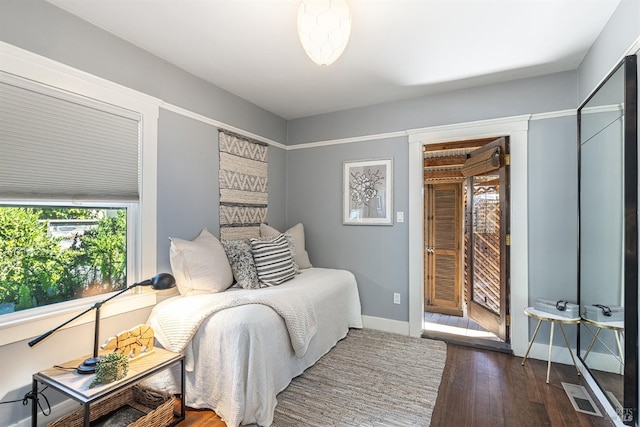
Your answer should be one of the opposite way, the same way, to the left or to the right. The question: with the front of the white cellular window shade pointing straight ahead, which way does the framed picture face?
to the right

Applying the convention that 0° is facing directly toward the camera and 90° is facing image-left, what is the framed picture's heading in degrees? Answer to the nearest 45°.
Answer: approximately 0°

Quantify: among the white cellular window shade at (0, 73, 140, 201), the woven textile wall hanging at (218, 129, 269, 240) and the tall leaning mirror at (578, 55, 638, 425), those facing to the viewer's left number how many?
1

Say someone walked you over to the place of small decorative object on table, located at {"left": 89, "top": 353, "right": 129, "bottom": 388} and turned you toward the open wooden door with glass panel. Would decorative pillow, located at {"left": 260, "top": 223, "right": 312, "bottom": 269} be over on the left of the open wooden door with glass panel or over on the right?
left

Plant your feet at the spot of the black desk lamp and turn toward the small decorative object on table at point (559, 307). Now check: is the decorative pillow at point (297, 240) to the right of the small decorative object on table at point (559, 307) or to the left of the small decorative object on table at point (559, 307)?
left

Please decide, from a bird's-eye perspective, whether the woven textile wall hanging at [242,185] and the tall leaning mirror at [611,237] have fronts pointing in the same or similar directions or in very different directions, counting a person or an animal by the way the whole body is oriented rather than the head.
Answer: very different directions

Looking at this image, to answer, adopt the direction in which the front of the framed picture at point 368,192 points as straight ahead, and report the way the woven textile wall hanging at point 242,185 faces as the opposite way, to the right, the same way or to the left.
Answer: to the left

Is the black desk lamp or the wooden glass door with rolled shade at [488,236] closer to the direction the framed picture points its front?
the black desk lamp

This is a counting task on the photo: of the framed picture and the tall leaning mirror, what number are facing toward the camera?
1
